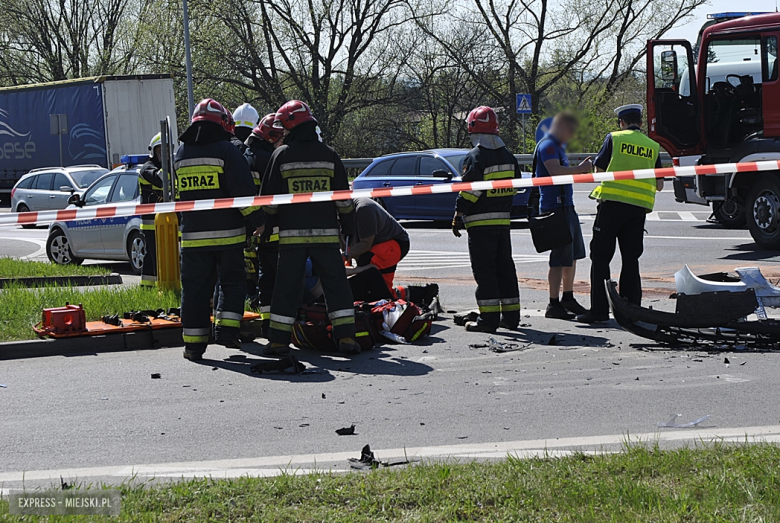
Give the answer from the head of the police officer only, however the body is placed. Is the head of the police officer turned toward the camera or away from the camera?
away from the camera

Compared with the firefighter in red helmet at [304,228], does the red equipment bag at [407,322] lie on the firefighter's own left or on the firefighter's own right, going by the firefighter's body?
on the firefighter's own right

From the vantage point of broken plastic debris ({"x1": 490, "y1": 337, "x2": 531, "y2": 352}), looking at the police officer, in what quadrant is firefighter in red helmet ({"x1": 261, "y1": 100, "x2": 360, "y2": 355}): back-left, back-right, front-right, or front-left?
back-left

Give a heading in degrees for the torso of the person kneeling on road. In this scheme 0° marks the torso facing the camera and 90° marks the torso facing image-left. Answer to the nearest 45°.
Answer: approximately 90°

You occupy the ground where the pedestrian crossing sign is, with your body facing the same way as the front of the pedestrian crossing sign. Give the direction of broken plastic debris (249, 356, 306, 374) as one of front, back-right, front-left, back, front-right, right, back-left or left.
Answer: front-right

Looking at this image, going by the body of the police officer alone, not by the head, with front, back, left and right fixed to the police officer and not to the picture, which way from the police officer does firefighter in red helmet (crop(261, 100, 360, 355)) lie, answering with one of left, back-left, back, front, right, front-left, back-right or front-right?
left

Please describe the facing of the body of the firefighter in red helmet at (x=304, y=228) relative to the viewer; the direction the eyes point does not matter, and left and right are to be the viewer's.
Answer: facing away from the viewer

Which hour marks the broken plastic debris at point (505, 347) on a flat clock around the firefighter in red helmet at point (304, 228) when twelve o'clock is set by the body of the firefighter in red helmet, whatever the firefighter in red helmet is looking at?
The broken plastic debris is roughly at 3 o'clock from the firefighter in red helmet.

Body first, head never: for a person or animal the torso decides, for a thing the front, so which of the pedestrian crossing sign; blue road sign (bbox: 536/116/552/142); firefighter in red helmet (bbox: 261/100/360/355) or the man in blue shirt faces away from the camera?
the firefighter in red helmet

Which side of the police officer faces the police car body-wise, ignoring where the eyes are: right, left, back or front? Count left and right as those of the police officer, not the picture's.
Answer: front

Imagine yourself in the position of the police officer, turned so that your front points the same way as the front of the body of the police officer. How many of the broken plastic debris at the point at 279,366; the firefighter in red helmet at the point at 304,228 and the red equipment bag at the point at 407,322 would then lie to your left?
3
